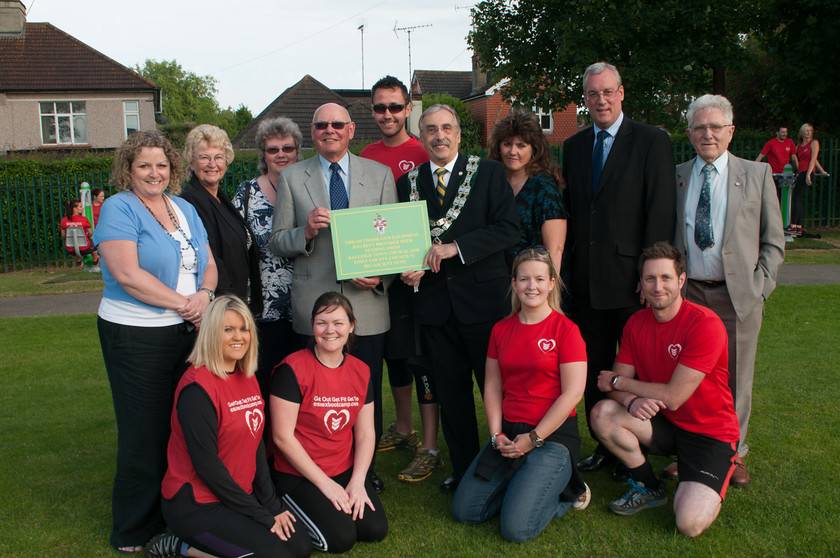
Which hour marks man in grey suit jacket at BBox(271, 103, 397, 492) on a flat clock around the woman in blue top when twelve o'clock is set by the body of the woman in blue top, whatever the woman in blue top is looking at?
The man in grey suit jacket is roughly at 10 o'clock from the woman in blue top.

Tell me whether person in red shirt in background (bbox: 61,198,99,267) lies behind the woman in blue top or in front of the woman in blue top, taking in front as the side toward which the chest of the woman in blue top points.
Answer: behind

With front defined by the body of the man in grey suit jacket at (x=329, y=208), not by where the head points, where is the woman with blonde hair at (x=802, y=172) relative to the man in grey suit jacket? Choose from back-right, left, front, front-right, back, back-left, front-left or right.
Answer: back-left

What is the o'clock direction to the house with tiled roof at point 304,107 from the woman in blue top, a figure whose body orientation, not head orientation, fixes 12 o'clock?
The house with tiled roof is roughly at 8 o'clock from the woman in blue top.

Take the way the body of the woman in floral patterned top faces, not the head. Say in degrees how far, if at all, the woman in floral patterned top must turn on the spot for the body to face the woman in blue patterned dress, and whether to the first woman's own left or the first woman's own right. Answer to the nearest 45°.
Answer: approximately 45° to the first woman's own left

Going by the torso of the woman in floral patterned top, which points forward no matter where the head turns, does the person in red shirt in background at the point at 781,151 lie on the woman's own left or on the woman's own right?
on the woman's own left

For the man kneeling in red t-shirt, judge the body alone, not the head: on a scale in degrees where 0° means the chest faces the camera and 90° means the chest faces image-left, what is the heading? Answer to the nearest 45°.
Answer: approximately 45°
